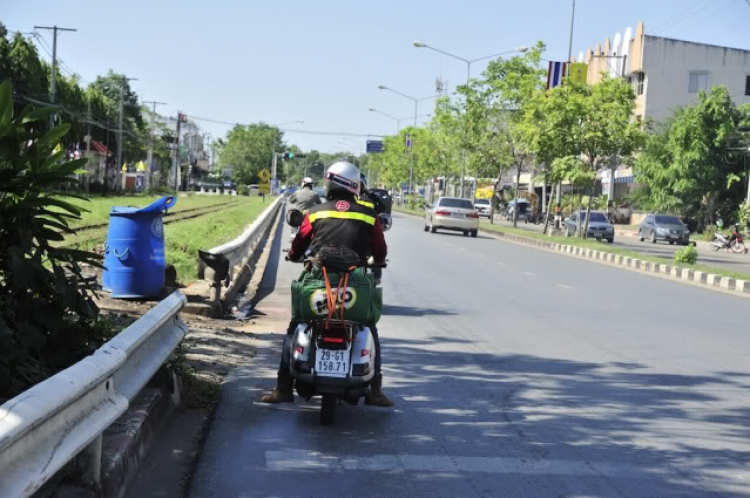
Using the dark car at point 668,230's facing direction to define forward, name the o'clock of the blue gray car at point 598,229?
the blue gray car at point 598,229 is roughly at 3 o'clock from the dark car at point 668,230.

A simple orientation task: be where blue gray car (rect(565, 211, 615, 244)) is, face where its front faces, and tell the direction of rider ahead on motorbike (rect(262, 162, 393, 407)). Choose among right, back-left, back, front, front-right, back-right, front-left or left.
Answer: front-right

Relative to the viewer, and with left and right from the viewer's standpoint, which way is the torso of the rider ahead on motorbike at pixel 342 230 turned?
facing away from the viewer

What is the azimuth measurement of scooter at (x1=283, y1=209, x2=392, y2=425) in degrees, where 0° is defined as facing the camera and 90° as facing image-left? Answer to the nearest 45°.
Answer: approximately 180°

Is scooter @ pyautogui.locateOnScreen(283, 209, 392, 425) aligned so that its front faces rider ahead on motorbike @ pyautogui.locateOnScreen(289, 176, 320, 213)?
yes

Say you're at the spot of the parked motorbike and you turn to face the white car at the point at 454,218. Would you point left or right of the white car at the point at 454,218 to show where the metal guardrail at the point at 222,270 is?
left

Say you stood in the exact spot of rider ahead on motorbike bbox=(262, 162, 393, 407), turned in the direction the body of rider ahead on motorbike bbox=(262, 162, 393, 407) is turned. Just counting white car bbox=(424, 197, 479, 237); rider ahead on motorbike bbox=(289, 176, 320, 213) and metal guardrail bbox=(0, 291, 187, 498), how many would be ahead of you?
2

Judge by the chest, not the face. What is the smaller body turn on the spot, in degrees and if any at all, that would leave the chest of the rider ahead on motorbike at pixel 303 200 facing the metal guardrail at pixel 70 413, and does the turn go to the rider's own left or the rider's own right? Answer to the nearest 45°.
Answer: approximately 180°

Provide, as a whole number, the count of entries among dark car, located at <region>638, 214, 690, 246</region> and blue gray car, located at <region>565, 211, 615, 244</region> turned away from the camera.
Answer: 0

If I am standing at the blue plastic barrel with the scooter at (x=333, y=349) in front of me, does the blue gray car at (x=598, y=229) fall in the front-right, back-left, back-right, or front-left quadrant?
back-left

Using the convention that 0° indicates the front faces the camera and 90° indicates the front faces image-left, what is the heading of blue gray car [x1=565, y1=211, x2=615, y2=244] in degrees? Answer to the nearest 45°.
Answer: approximately 315°

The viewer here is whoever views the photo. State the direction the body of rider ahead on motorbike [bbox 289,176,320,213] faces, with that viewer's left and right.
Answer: facing away from the viewer

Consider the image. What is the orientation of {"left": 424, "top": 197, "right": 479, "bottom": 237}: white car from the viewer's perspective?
away from the camera

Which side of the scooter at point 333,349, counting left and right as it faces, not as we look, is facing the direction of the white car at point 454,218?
front
